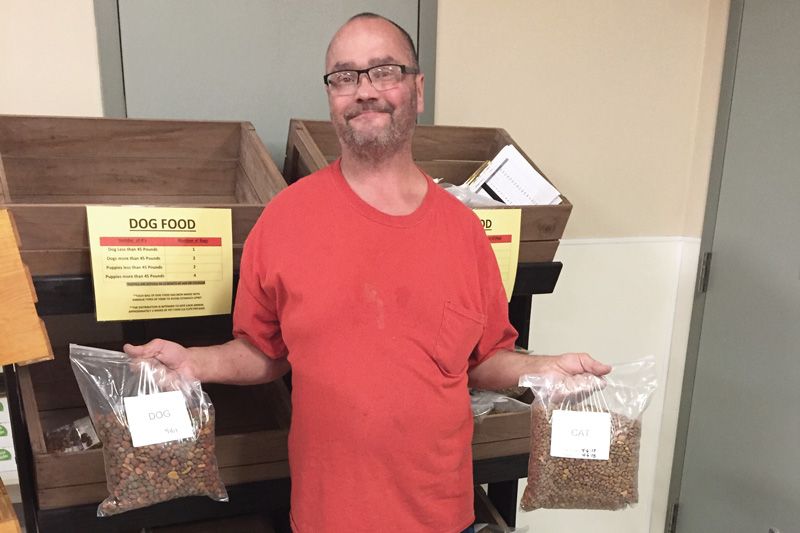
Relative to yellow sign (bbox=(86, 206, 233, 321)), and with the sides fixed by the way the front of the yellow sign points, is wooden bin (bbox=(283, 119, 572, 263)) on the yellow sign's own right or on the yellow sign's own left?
on the yellow sign's own left

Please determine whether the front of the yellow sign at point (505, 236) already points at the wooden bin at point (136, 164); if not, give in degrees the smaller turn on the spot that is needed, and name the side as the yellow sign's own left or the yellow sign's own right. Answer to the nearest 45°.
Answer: approximately 90° to the yellow sign's own right

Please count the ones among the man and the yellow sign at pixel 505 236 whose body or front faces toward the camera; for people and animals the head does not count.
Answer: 2

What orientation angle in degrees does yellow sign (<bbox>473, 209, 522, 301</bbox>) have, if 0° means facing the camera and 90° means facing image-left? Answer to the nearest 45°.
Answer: approximately 0°

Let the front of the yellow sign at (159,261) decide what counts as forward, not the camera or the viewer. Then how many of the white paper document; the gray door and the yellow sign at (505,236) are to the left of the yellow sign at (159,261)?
3

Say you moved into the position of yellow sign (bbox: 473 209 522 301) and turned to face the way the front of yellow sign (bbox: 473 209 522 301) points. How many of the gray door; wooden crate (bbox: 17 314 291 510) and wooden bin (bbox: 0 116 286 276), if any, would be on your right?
2
